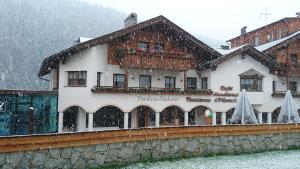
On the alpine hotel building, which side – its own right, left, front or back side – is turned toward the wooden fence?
front

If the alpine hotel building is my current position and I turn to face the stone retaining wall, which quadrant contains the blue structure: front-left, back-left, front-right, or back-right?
front-right

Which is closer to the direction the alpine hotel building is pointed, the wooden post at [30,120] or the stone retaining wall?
the stone retaining wall

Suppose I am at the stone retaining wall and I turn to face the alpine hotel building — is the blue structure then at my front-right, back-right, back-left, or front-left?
front-left

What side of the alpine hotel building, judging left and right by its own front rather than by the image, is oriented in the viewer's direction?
front

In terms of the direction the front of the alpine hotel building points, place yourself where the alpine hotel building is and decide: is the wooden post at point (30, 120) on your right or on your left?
on your right

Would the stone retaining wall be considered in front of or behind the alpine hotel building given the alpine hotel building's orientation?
in front

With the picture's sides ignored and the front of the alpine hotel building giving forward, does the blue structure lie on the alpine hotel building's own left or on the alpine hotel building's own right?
on the alpine hotel building's own right

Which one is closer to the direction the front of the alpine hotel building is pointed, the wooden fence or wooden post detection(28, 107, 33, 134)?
the wooden fence
